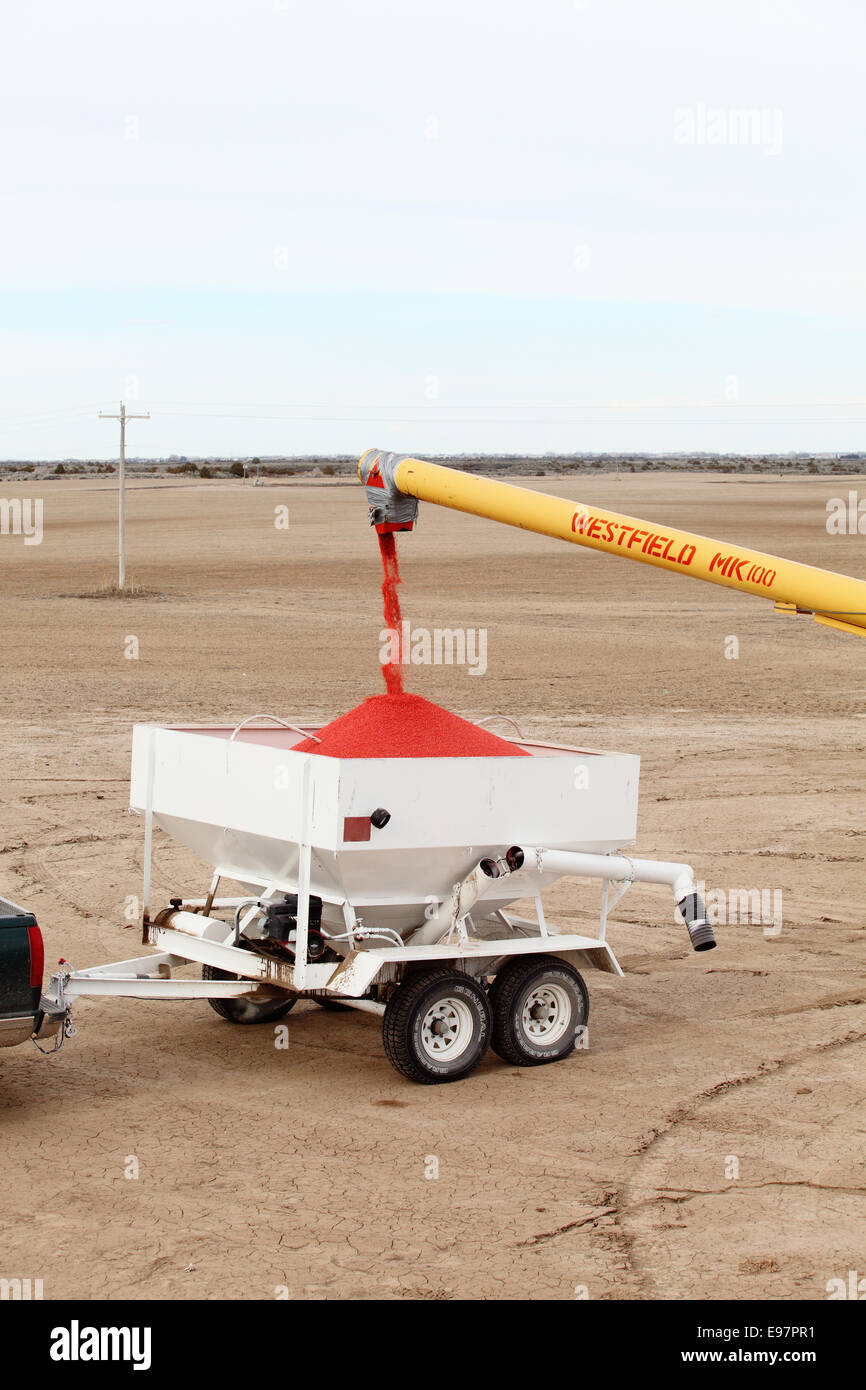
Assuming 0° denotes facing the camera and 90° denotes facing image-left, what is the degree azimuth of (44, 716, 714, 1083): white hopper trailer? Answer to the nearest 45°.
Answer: approximately 45°
